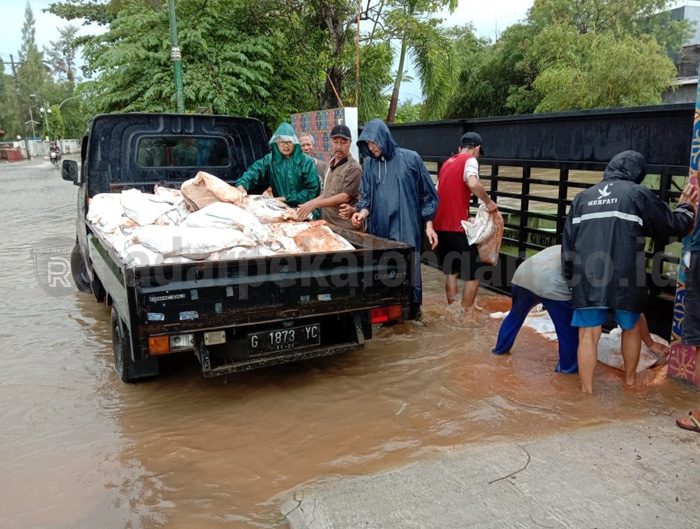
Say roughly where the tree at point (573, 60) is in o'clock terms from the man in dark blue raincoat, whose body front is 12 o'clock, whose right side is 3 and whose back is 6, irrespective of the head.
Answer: The tree is roughly at 5 o'clock from the man in dark blue raincoat.

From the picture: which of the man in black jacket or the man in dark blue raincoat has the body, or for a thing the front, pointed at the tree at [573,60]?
the man in black jacket

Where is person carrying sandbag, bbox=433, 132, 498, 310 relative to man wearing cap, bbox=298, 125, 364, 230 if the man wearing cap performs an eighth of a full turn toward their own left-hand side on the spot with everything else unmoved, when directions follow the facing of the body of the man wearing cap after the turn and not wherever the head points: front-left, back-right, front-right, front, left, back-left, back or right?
left

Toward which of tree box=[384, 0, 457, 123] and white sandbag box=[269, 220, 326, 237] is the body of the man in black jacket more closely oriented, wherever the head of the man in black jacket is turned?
the tree

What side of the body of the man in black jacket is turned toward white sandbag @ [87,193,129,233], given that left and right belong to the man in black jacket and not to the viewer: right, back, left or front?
left

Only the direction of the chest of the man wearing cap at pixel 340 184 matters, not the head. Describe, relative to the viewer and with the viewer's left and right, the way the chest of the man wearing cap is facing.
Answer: facing the viewer and to the left of the viewer

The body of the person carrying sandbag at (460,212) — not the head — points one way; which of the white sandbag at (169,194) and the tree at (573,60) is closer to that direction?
the tree

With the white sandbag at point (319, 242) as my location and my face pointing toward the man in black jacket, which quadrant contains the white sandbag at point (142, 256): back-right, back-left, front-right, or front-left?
back-right

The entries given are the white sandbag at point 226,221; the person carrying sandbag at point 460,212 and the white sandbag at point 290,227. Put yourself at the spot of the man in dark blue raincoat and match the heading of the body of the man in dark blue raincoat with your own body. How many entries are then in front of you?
2

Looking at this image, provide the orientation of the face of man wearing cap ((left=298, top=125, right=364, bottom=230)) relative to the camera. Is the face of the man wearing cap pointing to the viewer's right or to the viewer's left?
to the viewer's left

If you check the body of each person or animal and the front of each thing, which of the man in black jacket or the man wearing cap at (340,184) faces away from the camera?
the man in black jacket

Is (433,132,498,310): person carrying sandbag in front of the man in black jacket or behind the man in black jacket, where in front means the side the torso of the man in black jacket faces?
in front

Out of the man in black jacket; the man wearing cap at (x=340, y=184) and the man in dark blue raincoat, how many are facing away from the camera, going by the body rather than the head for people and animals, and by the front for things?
1

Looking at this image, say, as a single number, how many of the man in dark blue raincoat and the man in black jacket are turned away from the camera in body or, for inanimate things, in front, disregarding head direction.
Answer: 1

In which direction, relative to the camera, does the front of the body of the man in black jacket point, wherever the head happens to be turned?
away from the camera
